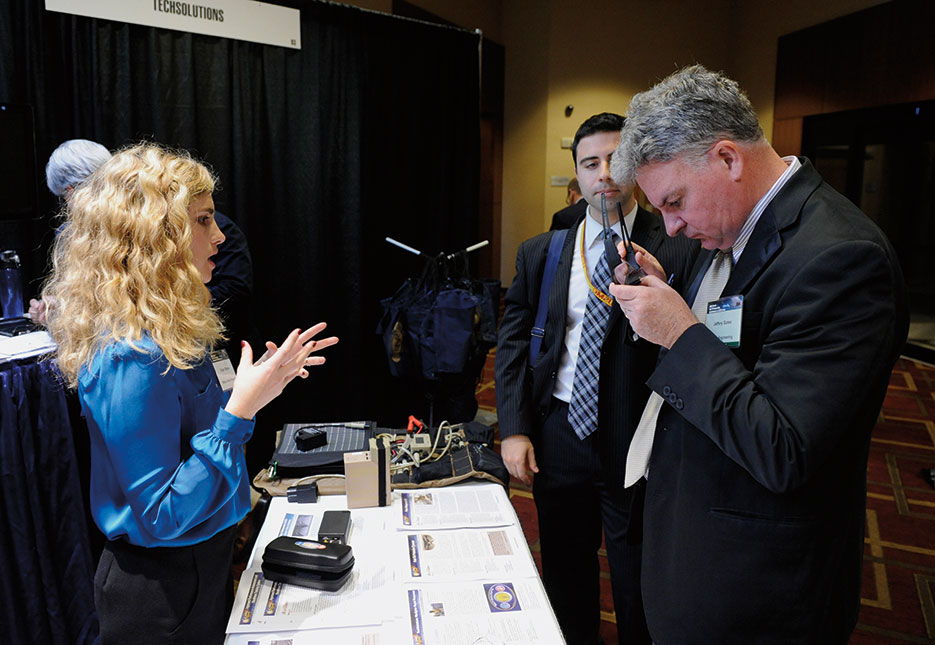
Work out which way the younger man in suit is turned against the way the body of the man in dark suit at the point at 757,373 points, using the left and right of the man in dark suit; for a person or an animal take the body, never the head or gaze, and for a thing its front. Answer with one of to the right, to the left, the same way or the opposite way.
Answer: to the left

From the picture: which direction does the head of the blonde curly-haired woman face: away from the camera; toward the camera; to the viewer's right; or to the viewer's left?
to the viewer's right

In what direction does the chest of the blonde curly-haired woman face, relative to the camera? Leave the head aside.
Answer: to the viewer's right

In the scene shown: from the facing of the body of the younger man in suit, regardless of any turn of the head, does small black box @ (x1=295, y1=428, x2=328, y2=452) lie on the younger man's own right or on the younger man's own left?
on the younger man's own right

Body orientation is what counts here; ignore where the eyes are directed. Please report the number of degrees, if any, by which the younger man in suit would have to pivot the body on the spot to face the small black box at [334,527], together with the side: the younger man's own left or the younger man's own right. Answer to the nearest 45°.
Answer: approximately 45° to the younger man's own right

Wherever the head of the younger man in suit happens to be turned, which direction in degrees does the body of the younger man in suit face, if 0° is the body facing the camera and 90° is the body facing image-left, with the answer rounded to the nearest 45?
approximately 0°

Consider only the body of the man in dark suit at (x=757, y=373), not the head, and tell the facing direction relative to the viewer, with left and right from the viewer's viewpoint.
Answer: facing to the left of the viewer
